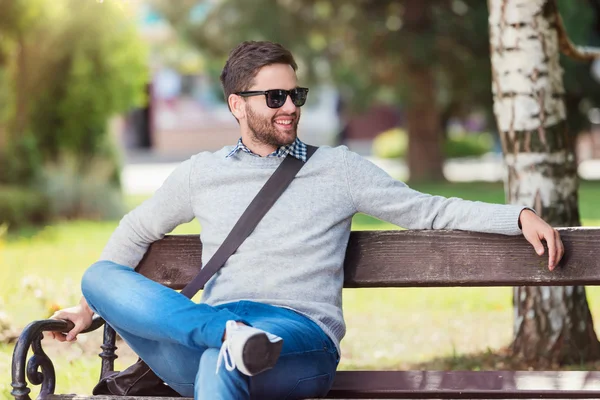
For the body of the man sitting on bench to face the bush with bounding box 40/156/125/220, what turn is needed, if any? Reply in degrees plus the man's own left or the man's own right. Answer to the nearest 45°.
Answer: approximately 180°

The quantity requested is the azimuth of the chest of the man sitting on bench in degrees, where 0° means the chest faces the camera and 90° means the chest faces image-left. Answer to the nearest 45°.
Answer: approximately 0°

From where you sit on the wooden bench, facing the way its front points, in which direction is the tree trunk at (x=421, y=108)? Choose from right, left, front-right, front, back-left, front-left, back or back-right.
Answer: back

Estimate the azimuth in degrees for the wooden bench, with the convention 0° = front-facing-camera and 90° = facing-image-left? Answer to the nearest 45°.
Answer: approximately 0°

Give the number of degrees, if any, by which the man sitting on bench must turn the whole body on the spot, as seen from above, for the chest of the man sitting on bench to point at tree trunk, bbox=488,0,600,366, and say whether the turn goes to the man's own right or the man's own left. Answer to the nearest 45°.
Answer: approximately 135° to the man's own left
